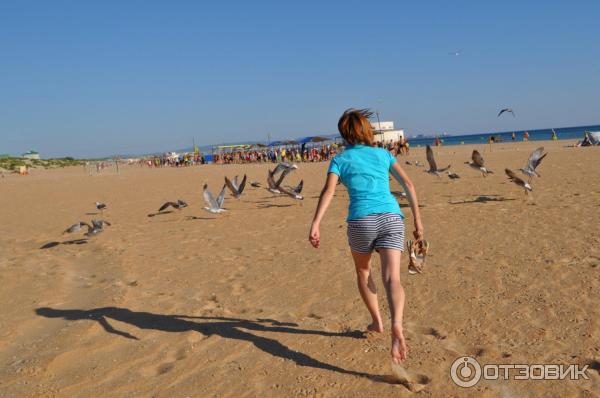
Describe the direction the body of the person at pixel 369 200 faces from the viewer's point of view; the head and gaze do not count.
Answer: away from the camera

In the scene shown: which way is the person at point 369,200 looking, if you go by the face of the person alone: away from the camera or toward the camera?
away from the camera
